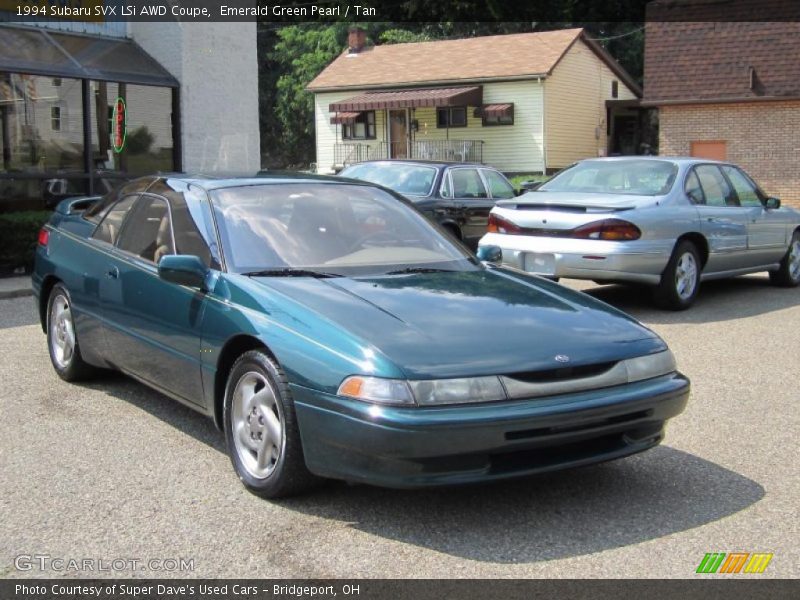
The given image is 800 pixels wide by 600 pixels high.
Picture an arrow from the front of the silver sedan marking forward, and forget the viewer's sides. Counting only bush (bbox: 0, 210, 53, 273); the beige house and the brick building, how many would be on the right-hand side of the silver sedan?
0

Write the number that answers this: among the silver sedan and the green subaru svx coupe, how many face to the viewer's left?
0

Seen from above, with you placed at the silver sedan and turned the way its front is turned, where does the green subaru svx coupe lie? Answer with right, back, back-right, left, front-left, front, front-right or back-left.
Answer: back-right

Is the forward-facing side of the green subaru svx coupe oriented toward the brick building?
no

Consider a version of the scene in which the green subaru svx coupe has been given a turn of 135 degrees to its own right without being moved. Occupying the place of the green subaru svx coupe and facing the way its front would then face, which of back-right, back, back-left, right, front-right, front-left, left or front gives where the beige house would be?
right

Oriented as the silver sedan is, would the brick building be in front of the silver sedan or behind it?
in front

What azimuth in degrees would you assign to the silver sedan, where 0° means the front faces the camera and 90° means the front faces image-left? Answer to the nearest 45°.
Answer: approximately 225°

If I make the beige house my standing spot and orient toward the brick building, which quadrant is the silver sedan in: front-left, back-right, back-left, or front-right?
front-right

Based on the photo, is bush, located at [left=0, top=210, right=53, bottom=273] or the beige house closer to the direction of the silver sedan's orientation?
the beige house

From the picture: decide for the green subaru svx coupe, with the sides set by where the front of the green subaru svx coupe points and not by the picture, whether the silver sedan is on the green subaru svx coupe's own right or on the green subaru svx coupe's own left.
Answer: on the green subaru svx coupe's own left

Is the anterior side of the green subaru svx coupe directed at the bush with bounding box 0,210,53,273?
no

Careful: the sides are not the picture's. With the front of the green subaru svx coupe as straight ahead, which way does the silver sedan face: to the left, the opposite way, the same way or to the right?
to the left

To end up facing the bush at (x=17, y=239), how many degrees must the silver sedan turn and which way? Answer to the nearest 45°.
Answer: approximately 135° to its left
